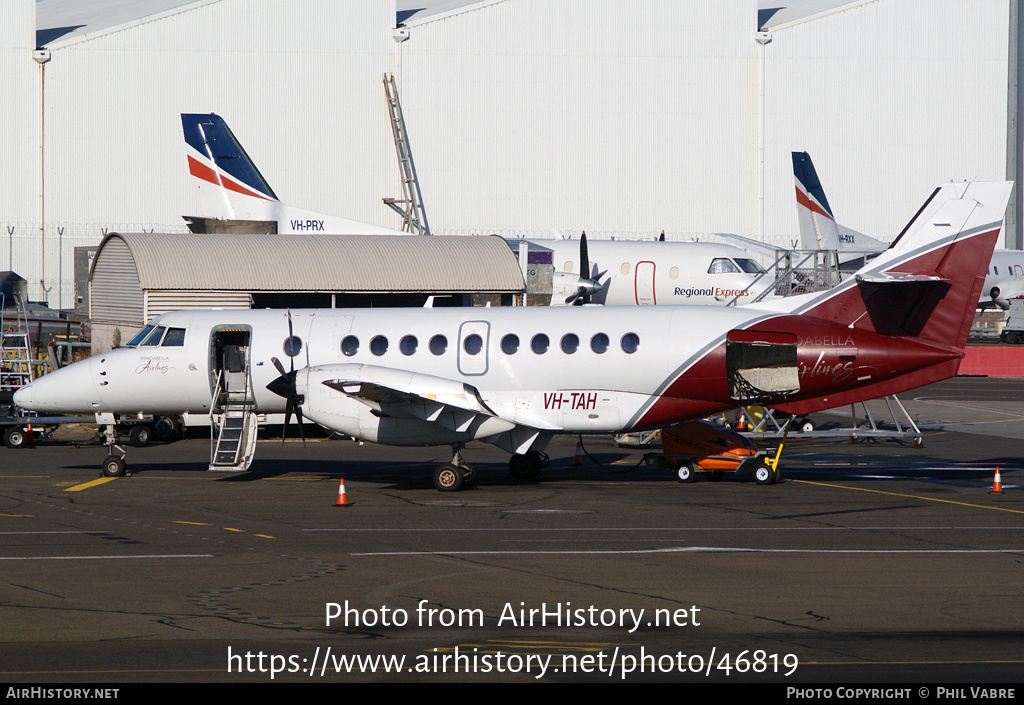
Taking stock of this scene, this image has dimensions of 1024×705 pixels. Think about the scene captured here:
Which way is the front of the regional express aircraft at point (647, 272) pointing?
to the viewer's right

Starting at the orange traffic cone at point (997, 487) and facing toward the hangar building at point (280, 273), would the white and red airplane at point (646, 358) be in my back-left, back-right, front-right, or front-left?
front-left

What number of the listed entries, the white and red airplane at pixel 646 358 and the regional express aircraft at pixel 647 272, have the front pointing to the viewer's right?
1

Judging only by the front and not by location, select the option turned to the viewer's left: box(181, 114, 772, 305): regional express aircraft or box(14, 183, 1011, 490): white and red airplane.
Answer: the white and red airplane

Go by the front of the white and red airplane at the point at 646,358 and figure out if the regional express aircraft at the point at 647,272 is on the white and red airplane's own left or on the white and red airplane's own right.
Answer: on the white and red airplane's own right

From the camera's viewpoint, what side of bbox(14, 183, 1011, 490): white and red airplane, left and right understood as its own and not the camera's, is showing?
left

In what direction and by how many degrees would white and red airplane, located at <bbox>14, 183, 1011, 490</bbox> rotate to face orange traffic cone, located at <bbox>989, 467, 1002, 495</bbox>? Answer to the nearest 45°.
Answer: approximately 180°

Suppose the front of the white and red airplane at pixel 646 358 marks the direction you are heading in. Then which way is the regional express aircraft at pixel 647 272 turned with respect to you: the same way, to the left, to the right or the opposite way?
the opposite way

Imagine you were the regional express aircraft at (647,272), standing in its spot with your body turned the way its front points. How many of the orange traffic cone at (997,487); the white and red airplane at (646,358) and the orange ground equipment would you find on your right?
3

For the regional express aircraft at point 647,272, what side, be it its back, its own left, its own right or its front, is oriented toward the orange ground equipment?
right

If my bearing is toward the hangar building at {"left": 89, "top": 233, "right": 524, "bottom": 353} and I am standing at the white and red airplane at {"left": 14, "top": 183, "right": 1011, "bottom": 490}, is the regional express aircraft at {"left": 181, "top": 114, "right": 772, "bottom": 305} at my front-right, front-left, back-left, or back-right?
front-right

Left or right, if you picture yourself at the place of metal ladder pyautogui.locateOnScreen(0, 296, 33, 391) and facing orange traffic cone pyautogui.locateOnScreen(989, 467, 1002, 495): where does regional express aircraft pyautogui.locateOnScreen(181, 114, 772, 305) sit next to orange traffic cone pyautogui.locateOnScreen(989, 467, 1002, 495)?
left
